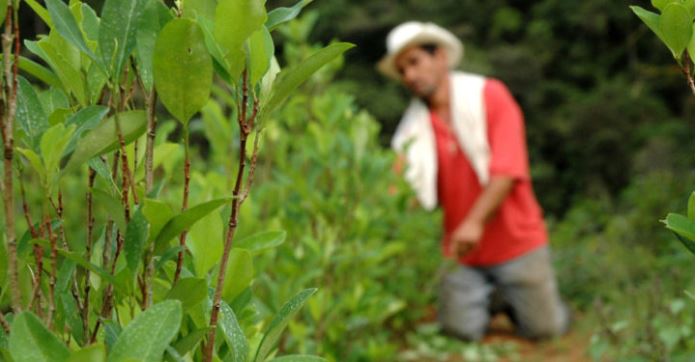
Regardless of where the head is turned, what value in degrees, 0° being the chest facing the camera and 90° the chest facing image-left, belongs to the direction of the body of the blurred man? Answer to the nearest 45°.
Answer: approximately 45°

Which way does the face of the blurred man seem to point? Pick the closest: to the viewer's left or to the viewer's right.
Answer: to the viewer's left

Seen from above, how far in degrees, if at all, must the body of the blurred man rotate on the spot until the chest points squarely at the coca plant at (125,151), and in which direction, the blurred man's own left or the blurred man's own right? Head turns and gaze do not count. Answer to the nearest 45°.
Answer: approximately 45° to the blurred man's own left

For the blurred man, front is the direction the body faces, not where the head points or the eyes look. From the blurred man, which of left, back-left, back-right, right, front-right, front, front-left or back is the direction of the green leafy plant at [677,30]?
front-left
